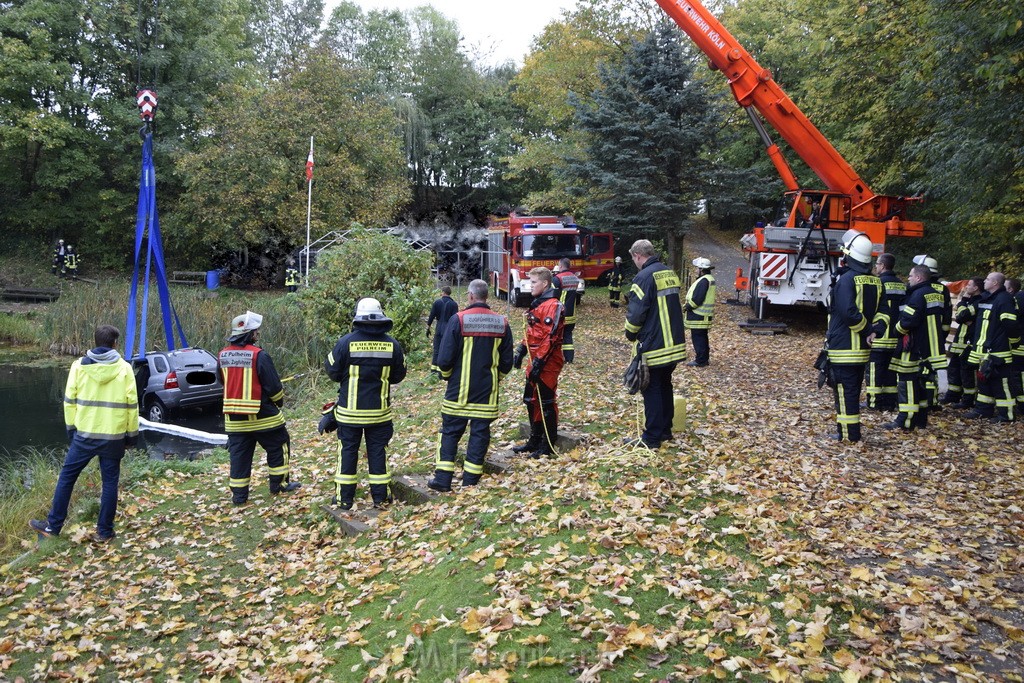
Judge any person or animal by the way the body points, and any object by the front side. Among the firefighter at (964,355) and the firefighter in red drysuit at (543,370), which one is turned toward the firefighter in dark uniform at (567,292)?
the firefighter

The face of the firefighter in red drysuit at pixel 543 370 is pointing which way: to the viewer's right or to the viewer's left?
to the viewer's left

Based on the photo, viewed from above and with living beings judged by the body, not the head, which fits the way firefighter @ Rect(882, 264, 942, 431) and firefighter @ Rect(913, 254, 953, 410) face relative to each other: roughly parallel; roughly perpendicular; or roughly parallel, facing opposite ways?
roughly parallel

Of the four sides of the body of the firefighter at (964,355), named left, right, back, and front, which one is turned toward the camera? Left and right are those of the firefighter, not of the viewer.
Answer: left

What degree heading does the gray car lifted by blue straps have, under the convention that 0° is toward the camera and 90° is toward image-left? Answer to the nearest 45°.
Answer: approximately 135°

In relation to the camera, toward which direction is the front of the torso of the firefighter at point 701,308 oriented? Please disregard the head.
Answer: to the viewer's left

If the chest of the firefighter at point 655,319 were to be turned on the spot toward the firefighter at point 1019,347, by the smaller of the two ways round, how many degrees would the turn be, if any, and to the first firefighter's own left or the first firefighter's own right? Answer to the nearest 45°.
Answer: approximately 90° to the first firefighter's own right

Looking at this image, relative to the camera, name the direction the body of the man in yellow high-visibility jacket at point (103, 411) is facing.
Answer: away from the camera

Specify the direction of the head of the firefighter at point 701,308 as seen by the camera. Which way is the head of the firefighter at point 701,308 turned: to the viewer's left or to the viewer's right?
to the viewer's left

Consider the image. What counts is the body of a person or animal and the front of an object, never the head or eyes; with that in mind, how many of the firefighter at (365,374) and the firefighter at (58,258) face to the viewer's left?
0

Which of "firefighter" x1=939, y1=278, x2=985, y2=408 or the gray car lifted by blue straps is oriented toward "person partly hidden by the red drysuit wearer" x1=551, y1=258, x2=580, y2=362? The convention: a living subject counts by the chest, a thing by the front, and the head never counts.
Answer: the firefighter

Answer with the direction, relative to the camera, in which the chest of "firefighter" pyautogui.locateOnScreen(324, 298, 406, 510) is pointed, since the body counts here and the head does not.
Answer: away from the camera

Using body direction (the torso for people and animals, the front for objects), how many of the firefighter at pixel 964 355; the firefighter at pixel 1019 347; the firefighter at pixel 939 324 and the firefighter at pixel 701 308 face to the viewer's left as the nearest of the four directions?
4

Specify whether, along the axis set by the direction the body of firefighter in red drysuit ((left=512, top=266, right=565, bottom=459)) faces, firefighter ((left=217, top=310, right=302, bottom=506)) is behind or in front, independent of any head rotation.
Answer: in front

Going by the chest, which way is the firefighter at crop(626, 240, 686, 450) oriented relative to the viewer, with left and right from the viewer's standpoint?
facing away from the viewer and to the left of the viewer

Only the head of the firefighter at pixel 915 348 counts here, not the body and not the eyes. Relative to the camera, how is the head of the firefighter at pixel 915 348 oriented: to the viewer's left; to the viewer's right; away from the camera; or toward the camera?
to the viewer's left

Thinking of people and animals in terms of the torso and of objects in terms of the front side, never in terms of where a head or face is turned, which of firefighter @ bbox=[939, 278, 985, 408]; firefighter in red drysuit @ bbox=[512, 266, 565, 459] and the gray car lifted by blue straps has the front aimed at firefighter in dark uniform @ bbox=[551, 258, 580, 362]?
the firefighter

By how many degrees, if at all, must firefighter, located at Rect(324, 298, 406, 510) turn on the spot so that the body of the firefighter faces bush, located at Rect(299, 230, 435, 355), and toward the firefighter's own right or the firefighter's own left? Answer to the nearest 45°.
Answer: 0° — they already face it
